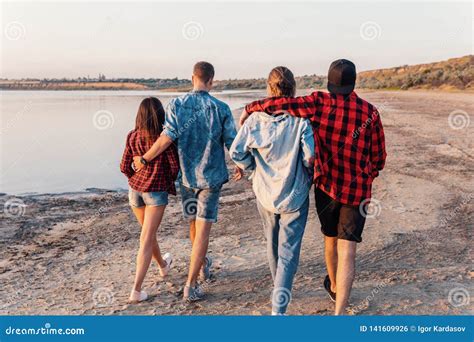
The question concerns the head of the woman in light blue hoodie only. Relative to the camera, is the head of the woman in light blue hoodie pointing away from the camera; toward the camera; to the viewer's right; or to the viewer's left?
away from the camera

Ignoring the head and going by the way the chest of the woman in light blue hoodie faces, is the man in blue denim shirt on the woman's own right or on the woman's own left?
on the woman's own left

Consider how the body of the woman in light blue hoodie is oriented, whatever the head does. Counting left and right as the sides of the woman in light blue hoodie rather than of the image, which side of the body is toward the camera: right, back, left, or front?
back

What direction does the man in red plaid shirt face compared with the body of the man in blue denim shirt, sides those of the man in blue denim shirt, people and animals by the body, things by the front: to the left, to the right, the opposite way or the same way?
the same way

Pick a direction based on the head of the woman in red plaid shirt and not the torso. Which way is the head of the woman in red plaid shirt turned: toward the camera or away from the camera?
away from the camera

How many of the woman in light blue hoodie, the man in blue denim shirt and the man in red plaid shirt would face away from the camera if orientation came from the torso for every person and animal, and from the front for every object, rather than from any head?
3

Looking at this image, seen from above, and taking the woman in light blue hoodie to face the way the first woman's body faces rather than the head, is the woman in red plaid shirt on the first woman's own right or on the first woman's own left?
on the first woman's own left

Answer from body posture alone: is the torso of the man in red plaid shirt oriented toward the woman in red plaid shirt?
no

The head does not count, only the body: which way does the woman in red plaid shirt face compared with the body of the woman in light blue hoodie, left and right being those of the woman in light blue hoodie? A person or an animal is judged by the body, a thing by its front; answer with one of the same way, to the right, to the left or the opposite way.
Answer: the same way

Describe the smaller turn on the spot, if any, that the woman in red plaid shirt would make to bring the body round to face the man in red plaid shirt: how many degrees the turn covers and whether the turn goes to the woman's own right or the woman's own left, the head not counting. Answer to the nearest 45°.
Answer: approximately 135° to the woman's own right

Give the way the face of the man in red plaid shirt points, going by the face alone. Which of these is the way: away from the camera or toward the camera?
away from the camera

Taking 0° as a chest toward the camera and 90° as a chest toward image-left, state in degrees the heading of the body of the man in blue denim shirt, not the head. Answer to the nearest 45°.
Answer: approximately 180°

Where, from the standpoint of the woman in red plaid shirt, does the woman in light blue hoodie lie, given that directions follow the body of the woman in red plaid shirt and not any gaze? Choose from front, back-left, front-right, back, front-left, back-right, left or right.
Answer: back-right

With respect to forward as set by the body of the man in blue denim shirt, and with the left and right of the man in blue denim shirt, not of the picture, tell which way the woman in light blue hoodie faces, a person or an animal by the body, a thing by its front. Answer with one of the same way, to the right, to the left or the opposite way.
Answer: the same way

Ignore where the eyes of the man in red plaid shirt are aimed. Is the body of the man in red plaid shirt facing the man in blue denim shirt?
no

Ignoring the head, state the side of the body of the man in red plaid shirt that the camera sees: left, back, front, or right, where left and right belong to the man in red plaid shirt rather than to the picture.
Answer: back

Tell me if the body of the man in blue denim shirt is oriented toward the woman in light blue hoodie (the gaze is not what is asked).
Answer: no

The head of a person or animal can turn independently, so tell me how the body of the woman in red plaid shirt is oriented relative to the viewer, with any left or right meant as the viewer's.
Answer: facing away from the viewer
